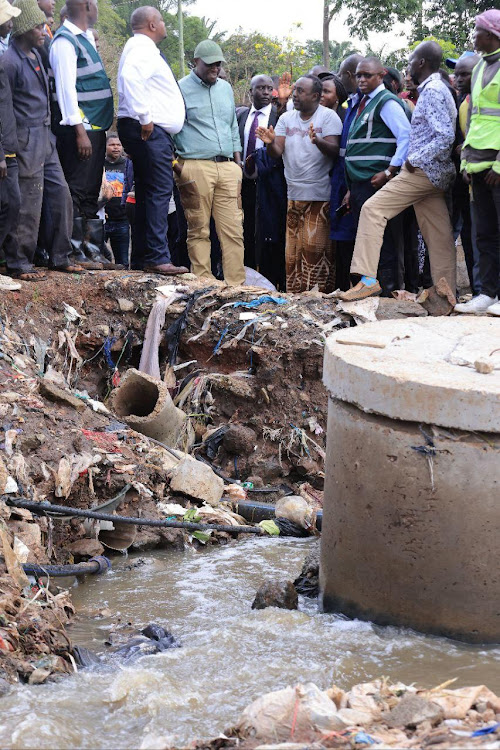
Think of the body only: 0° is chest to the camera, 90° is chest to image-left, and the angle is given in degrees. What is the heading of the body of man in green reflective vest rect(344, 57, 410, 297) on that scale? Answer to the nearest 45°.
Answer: approximately 45°

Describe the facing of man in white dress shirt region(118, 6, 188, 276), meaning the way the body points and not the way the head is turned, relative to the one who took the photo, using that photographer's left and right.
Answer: facing to the right of the viewer

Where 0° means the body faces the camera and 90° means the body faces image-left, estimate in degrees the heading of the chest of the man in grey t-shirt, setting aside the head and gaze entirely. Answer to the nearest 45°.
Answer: approximately 45°

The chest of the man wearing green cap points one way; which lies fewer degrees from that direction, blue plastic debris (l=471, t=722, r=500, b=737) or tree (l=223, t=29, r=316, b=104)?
the blue plastic debris

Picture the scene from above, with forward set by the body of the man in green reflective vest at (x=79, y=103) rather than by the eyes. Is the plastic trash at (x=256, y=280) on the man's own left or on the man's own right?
on the man's own left

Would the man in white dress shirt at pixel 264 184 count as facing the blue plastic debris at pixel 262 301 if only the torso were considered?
yes

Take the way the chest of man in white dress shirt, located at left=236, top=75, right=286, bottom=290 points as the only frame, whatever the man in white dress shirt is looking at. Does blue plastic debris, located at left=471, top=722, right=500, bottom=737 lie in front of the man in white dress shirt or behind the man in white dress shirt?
in front

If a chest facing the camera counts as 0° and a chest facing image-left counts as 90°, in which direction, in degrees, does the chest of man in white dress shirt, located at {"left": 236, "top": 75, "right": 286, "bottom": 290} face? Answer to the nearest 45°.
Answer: approximately 0°

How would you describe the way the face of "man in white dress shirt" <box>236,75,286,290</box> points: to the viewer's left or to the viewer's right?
to the viewer's right

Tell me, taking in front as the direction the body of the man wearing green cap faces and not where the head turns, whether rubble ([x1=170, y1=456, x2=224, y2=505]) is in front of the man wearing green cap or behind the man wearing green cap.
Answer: in front

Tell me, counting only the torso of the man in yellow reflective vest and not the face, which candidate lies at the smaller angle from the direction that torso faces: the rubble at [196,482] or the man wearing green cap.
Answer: the rubble
